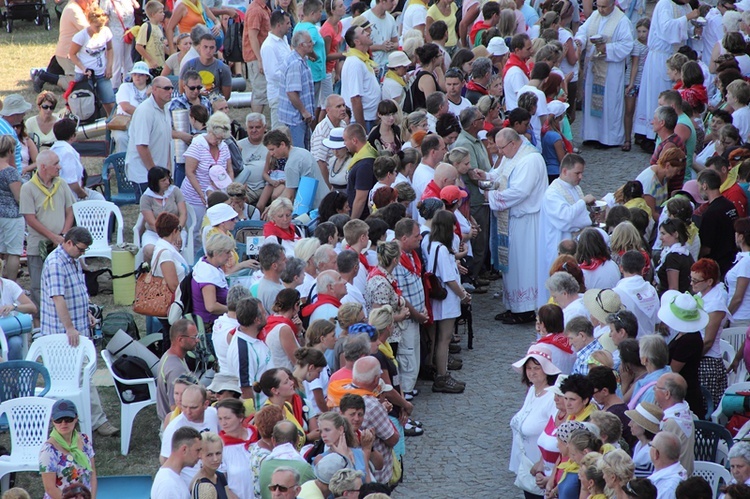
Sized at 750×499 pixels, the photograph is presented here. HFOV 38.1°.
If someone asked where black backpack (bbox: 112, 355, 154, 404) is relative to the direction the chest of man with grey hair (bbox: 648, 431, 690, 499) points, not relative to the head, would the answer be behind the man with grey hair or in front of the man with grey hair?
in front

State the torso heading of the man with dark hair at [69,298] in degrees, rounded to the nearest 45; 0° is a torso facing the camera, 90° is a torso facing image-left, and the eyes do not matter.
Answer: approximately 270°

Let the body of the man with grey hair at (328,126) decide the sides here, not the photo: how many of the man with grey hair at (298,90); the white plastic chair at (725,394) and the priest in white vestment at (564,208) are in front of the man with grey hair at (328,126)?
2

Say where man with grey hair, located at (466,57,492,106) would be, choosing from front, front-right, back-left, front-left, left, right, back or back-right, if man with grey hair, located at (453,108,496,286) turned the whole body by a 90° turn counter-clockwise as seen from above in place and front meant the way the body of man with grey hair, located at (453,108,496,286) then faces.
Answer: front

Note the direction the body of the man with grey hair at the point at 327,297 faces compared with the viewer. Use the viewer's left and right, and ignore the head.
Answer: facing to the right of the viewer

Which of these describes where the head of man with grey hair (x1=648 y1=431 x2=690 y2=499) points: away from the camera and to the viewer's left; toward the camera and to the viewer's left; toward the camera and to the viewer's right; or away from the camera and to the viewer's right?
away from the camera and to the viewer's left

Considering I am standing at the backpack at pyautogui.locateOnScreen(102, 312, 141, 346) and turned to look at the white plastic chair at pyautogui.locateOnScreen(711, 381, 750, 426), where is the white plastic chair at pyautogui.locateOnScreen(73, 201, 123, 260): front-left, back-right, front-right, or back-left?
back-left

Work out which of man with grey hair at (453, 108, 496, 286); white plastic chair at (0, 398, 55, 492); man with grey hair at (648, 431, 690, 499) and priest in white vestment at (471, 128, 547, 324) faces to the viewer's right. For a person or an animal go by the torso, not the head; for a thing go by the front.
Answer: man with grey hair at (453, 108, 496, 286)

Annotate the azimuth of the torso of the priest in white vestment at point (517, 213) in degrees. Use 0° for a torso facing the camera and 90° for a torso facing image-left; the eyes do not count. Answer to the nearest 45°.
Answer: approximately 90°

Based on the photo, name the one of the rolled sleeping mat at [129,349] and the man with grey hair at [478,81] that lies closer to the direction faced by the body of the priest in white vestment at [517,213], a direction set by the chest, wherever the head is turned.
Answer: the rolled sleeping mat

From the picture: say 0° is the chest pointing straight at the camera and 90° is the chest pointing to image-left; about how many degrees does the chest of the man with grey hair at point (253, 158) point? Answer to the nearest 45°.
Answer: approximately 0°
